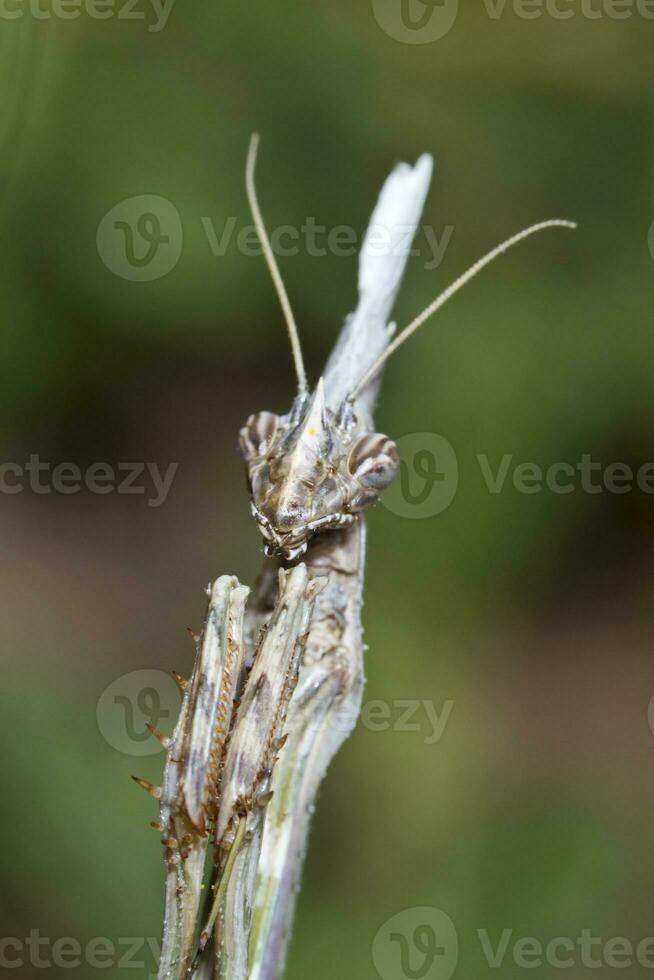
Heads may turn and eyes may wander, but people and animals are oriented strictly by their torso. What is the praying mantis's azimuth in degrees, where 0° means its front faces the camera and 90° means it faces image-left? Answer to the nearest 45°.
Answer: approximately 45°
